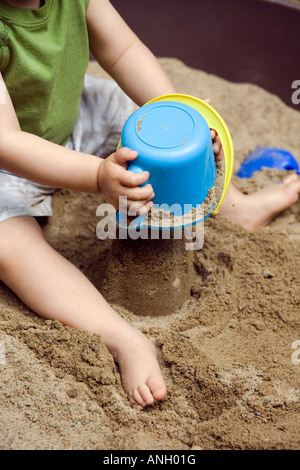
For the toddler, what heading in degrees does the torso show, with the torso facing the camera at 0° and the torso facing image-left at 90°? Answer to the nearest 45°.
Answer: approximately 315°
